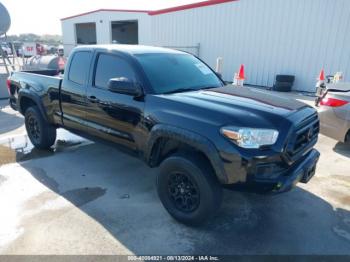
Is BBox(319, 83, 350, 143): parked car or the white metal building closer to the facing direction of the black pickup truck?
the parked car

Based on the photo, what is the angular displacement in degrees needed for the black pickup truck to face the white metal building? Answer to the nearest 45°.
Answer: approximately 90° to its left

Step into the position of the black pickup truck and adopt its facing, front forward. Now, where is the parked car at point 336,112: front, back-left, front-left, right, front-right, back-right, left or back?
left

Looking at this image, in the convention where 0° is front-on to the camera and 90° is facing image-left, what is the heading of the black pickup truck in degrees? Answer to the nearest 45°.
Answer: approximately 315°
